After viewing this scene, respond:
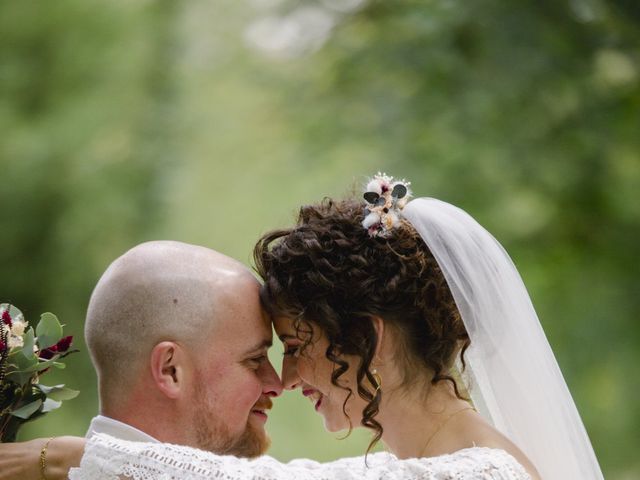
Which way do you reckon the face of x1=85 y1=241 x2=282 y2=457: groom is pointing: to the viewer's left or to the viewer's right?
to the viewer's right

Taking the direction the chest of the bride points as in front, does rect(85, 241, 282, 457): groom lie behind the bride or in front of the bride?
in front

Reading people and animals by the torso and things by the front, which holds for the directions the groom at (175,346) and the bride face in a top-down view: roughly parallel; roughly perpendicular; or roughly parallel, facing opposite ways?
roughly parallel, facing opposite ways

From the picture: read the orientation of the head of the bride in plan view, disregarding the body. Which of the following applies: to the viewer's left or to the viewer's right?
to the viewer's left

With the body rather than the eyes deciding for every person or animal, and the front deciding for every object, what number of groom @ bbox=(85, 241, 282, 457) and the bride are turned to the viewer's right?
1

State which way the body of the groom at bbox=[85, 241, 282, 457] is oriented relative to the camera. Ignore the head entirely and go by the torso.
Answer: to the viewer's right

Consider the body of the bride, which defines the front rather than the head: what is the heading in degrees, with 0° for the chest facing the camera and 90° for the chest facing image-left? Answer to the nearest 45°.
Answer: approximately 90°

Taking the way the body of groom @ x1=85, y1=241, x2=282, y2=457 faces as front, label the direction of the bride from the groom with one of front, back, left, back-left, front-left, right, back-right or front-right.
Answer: front
